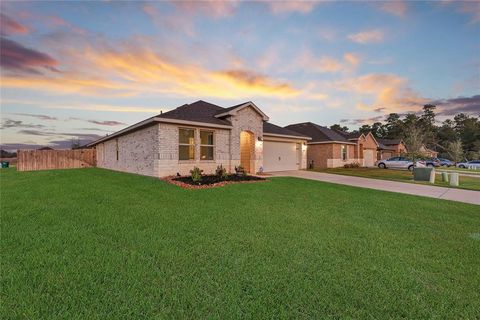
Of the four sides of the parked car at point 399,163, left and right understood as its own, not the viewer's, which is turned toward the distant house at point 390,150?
right

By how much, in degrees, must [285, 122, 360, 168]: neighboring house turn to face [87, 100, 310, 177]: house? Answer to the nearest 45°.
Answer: approximately 90° to its right

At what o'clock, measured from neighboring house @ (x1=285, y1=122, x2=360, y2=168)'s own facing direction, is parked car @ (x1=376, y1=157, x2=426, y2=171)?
The parked car is roughly at 10 o'clock from the neighboring house.

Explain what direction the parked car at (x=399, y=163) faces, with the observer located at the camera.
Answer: facing to the left of the viewer

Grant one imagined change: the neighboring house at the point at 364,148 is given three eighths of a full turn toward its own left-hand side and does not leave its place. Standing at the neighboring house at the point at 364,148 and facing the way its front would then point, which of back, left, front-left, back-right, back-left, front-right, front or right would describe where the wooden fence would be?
back-left

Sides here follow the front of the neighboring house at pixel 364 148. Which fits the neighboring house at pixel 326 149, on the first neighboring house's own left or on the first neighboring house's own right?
on the first neighboring house's own right

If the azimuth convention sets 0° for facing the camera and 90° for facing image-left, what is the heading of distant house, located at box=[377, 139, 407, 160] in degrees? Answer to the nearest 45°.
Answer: approximately 315°

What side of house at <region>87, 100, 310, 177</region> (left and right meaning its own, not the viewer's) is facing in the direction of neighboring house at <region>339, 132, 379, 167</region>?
left
